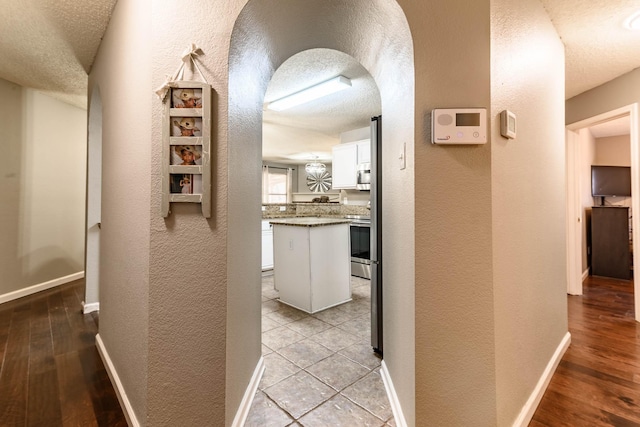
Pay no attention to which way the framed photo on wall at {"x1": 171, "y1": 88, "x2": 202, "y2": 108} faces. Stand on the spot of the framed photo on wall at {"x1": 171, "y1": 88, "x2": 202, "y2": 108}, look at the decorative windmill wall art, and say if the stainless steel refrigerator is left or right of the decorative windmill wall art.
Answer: right

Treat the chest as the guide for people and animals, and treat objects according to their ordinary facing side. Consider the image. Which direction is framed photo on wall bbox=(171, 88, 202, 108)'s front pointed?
toward the camera

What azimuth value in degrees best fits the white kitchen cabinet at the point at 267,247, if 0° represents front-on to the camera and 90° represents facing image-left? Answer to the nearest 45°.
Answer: approximately 315°

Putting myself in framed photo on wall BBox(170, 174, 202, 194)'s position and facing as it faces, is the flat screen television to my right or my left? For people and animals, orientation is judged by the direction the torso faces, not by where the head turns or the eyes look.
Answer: on my left

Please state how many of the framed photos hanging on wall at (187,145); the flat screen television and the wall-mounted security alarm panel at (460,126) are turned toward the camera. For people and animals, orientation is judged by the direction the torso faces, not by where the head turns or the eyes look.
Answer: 3

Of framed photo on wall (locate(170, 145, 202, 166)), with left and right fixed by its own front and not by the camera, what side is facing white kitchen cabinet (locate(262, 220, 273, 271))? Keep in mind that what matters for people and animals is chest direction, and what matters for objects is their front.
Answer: back

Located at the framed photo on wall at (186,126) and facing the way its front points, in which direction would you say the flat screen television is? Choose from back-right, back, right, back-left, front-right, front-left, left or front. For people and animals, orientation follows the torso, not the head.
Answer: left

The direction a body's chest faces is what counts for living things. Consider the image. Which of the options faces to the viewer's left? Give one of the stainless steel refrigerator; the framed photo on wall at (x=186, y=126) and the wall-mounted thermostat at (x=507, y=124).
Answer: the stainless steel refrigerator

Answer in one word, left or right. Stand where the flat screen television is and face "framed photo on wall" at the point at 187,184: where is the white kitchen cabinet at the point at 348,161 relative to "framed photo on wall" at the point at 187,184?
right

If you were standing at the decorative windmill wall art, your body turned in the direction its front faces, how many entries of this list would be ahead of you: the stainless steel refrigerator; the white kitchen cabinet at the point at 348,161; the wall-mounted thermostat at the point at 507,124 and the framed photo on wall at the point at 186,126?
4

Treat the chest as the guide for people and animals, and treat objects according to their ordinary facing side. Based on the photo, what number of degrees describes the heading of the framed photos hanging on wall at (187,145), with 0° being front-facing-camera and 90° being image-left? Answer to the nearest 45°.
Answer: approximately 0°

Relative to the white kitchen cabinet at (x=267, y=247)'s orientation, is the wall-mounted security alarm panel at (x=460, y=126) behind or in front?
in front

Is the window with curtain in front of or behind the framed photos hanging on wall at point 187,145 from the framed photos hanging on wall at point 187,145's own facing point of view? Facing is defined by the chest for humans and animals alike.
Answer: behind

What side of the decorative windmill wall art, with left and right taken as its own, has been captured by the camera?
front
